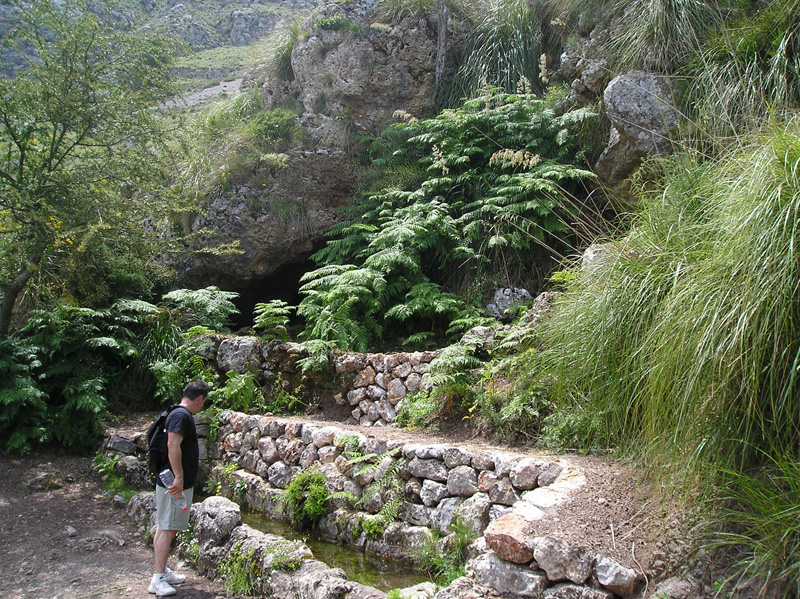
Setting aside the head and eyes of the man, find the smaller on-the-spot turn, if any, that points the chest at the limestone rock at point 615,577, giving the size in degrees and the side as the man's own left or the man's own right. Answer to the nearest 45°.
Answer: approximately 45° to the man's own right

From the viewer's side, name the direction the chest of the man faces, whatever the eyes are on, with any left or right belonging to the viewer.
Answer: facing to the right of the viewer

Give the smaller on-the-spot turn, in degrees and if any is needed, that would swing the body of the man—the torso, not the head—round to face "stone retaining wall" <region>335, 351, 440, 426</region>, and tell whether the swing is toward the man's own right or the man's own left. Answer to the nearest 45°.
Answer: approximately 45° to the man's own left

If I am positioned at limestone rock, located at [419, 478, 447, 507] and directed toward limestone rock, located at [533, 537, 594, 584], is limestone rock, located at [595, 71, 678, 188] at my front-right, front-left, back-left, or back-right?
back-left

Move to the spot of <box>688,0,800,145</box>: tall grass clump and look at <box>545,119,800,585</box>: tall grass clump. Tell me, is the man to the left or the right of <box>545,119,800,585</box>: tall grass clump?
right

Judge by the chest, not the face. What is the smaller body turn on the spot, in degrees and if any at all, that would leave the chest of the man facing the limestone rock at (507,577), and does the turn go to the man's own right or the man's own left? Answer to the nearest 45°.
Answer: approximately 45° to the man's own right

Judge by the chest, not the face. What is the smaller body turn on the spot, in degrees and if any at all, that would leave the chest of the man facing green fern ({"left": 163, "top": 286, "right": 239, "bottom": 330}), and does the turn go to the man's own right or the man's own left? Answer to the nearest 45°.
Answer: approximately 90° to the man's own left

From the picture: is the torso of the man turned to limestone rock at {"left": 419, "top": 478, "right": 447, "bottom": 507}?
yes
